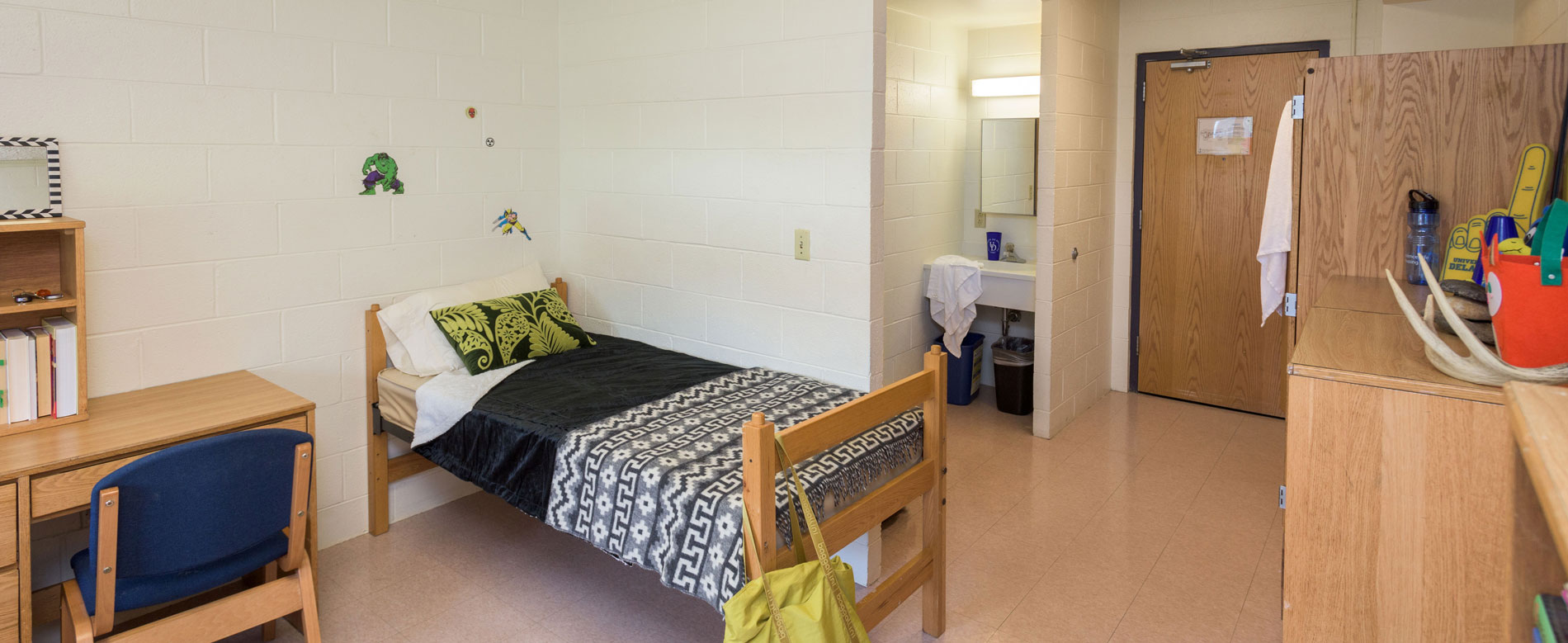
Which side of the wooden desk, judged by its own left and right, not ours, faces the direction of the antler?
front

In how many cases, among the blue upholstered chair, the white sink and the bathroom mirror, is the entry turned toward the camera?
2

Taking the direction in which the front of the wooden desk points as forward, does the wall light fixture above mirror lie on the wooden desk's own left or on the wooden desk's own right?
on the wooden desk's own left

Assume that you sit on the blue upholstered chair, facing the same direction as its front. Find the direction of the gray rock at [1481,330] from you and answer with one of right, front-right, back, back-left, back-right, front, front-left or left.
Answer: back

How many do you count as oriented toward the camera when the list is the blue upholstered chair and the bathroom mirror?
1

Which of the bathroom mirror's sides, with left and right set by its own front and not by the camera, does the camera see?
front

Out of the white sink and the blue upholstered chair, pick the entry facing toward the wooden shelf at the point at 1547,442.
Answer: the white sink

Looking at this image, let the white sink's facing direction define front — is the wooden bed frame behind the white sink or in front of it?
in front

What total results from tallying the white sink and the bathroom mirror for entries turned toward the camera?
2

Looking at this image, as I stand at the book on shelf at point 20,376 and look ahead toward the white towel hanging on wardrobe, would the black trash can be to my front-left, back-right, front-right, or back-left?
front-left

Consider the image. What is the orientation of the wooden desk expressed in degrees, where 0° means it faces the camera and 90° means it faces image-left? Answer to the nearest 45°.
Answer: approximately 315°

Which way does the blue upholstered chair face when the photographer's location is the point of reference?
facing away from the viewer and to the left of the viewer

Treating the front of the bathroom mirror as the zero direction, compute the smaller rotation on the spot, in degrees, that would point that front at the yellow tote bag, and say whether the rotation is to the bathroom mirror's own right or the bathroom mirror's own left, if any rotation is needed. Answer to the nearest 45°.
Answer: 0° — it already faces it
